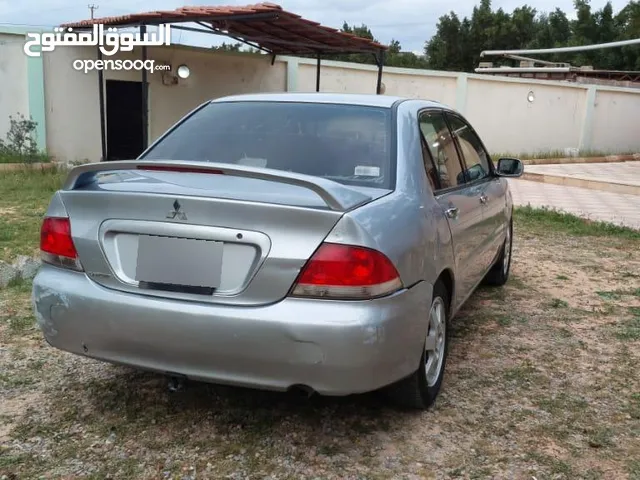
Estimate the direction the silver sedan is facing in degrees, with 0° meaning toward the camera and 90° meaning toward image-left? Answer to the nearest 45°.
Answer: approximately 225°

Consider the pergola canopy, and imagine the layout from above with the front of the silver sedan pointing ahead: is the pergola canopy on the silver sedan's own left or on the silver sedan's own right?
on the silver sedan's own left

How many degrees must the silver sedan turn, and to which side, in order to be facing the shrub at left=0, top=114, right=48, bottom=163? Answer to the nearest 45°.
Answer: approximately 90° to its left
